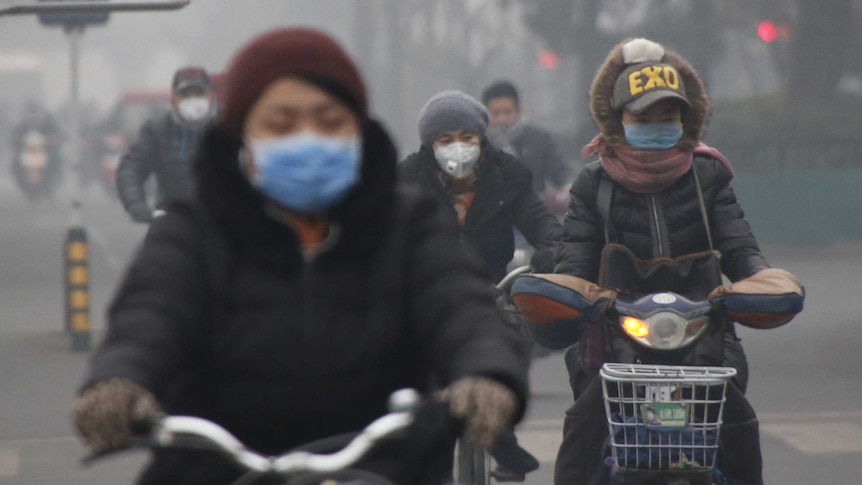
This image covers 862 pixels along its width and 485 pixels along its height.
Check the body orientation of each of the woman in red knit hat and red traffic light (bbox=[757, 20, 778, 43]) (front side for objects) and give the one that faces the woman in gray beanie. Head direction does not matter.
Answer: the red traffic light

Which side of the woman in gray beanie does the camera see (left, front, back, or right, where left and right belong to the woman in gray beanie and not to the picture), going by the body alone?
front

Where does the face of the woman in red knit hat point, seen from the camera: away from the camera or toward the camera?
toward the camera

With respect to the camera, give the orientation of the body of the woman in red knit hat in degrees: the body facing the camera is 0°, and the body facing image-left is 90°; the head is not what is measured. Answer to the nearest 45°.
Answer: approximately 0°

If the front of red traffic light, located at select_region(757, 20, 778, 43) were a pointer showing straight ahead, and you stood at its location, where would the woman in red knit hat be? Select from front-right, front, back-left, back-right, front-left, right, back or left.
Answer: front

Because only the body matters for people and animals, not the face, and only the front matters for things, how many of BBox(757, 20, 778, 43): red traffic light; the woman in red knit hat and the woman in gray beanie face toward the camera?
3

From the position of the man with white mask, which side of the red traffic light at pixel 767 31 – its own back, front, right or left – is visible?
front

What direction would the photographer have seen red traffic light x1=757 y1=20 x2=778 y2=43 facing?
facing the viewer

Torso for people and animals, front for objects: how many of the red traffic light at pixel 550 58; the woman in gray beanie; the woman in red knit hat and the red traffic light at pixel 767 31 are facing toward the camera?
4
